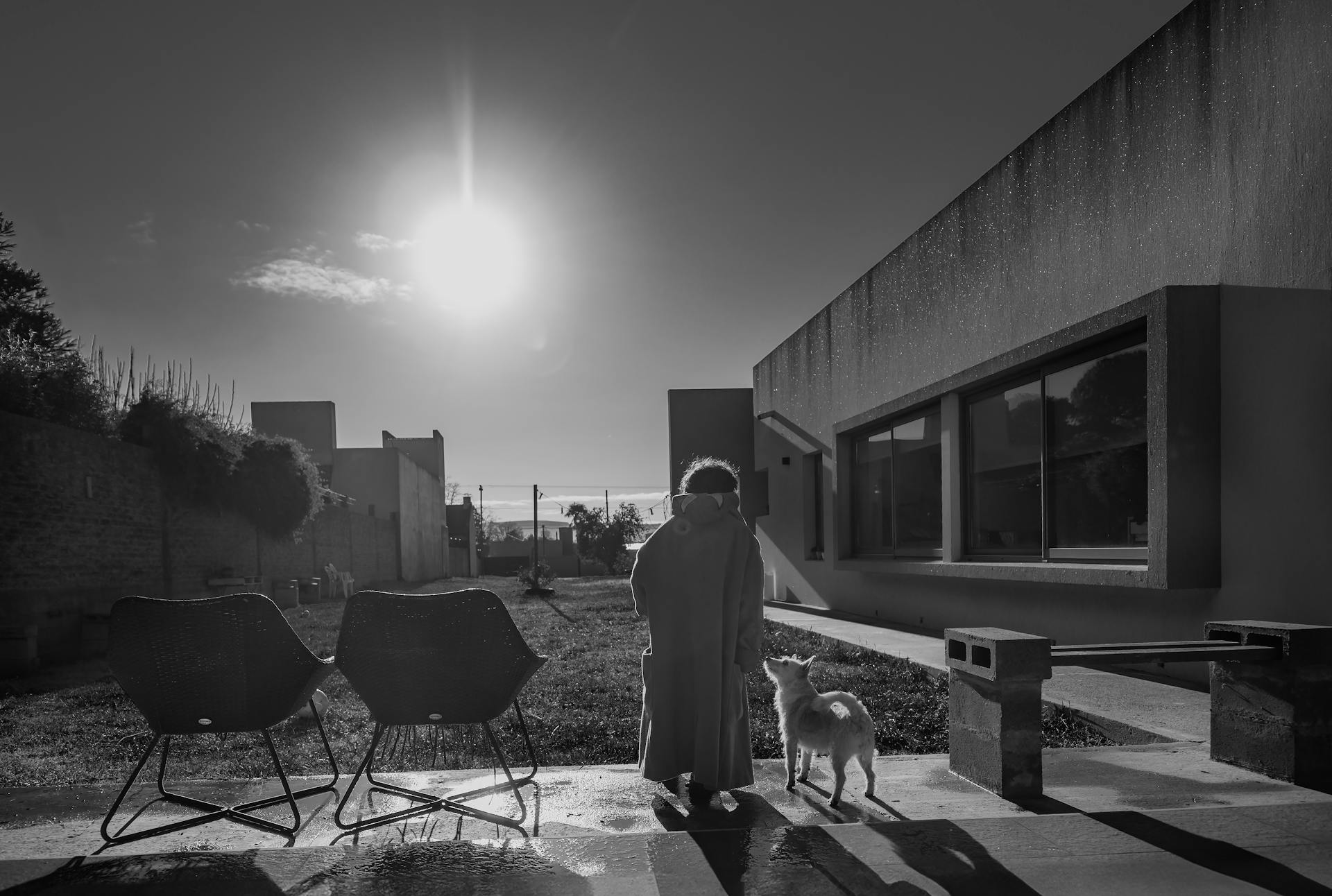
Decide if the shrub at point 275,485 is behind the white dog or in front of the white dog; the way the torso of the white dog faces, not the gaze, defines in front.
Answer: in front

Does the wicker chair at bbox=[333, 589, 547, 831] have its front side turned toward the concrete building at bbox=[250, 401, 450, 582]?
yes

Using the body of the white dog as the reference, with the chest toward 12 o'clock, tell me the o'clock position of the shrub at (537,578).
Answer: The shrub is roughly at 1 o'clock from the white dog.

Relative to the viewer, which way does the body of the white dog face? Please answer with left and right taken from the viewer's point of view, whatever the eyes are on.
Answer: facing away from the viewer and to the left of the viewer

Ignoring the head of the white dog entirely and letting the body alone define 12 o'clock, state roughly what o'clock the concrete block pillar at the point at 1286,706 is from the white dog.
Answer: The concrete block pillar is roughly at 4 o'clock from the white dog.

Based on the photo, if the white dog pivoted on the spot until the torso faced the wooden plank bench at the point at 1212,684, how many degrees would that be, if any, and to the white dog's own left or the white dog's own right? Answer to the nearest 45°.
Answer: approximately 135° to the white dog's own right

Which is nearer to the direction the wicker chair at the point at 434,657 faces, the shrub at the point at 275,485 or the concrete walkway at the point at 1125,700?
the shrub

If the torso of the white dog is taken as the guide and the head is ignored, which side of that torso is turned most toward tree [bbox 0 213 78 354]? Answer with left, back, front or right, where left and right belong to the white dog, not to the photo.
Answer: front

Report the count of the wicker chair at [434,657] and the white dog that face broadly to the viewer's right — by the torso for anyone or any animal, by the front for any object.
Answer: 0

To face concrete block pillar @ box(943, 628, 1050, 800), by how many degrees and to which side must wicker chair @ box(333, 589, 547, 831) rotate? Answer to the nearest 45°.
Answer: approximately 90° to its right

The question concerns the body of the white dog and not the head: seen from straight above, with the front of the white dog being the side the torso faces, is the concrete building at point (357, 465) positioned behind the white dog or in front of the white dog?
in front

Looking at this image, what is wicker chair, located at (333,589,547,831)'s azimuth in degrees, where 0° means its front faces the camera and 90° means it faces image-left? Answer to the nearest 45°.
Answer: approximately 180°
